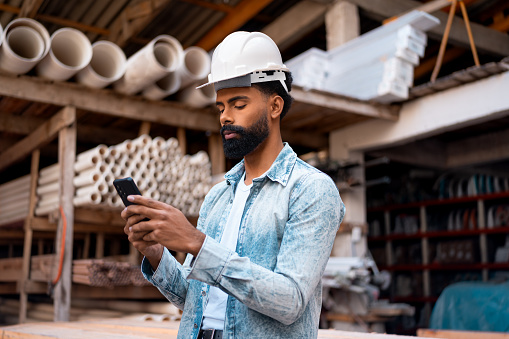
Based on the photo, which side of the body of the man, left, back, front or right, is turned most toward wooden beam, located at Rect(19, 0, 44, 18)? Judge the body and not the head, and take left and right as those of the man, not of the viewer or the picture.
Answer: right

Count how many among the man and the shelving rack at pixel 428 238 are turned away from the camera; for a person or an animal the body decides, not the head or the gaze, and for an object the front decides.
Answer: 0

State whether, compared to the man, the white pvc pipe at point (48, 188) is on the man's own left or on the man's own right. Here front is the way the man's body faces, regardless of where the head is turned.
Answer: on the man's own right

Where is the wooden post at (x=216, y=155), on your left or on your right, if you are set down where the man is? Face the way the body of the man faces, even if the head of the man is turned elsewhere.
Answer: on your right

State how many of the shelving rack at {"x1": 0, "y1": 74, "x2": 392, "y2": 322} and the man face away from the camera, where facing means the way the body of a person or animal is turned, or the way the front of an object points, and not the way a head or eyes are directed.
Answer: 0

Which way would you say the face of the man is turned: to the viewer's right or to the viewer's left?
to the viewer's left

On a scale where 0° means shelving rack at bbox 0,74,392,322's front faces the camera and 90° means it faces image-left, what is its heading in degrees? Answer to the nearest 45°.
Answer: approximately 315°

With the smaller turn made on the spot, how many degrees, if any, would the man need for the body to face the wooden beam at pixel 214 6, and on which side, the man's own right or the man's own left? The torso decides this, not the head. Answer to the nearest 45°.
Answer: approximately 135° to the man's own right

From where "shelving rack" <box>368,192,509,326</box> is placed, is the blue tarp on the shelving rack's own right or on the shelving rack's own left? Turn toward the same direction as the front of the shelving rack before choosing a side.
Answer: on the shelving rack's own left

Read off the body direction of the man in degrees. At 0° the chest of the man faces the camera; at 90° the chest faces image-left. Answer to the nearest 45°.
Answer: approximately 45°
